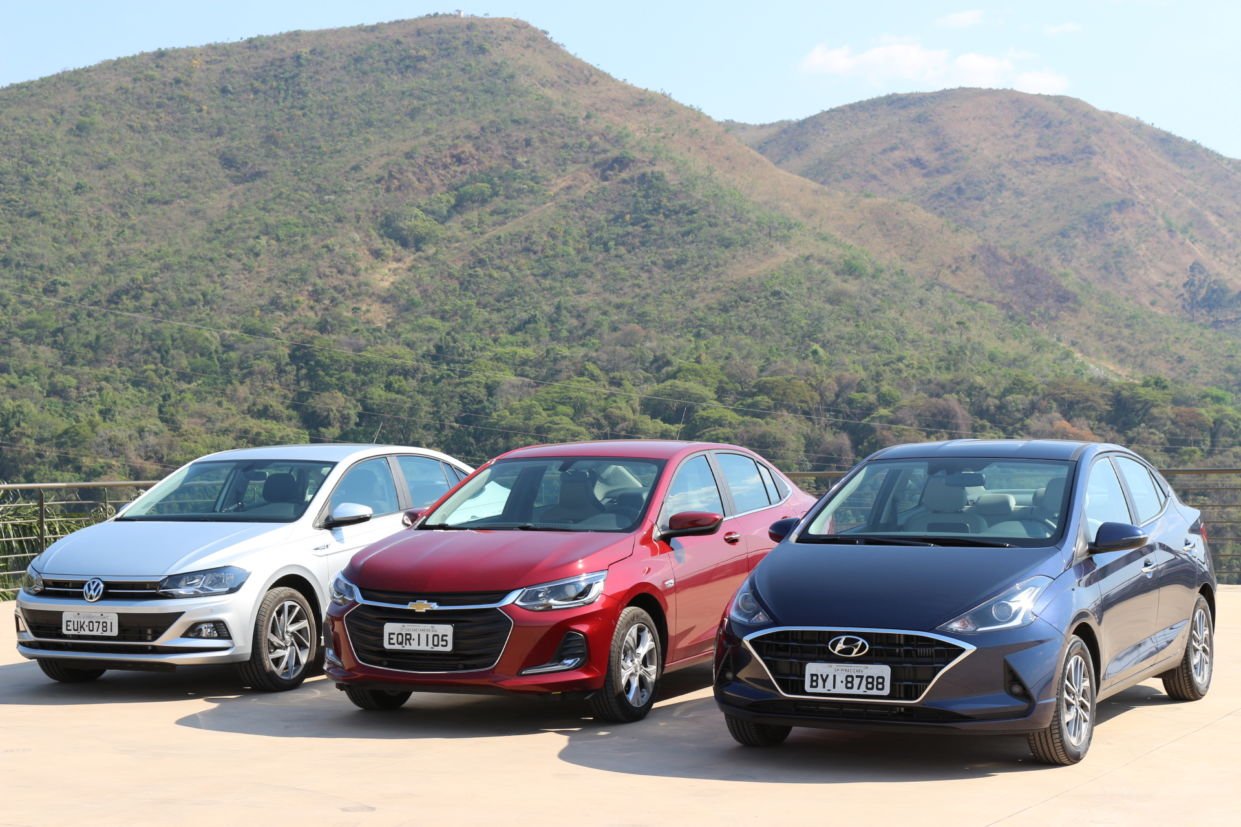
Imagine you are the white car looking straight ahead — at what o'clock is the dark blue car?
The dark blue car is roughly at 9 o'clock from the white car.

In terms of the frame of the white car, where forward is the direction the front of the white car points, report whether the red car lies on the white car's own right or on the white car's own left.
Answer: on the white car's own left

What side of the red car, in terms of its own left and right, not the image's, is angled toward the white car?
right

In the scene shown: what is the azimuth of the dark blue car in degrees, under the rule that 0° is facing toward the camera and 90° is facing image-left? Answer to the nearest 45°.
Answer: approximately 45°

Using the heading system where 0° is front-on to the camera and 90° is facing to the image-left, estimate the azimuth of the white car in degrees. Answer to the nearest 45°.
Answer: approximately 45°

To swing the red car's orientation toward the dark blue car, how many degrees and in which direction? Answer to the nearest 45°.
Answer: approximately 90° to its left
